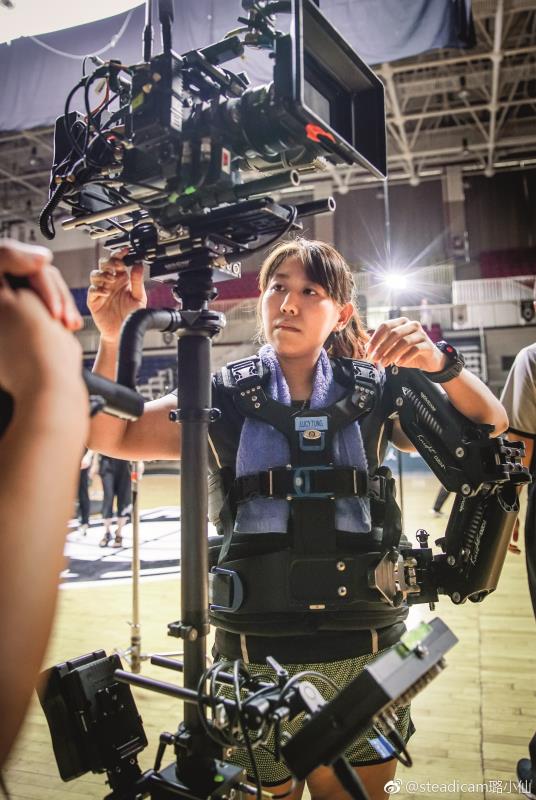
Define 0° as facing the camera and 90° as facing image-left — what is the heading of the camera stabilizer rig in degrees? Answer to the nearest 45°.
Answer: approximately 315°

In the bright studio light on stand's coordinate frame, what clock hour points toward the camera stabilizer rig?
The camera stabilizer rig is roughly at 12 o'clock from the bright studio light on stand.

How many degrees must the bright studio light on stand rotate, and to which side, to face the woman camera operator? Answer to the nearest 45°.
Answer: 0° — it already faces them

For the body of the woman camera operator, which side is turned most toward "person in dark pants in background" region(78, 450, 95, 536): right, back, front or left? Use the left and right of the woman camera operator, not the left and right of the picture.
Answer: back

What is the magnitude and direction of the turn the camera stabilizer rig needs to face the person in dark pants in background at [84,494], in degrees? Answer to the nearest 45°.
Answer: approximately 135° to its left

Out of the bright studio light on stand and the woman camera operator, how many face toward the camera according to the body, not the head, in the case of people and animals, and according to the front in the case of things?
2
